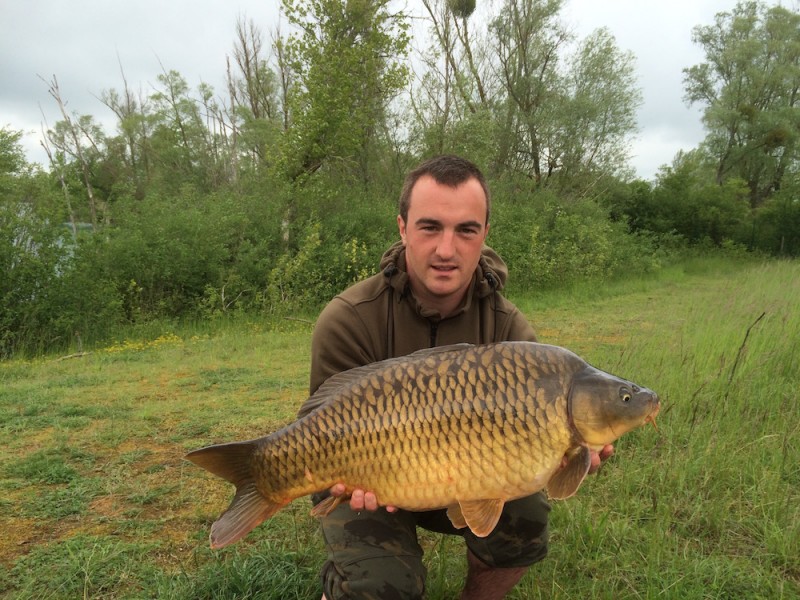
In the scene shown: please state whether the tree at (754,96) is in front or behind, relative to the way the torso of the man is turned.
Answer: behind

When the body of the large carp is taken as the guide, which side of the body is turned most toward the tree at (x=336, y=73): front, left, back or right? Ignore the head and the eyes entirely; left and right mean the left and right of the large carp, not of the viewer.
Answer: left

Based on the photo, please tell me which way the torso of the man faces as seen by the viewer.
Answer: toward the camera

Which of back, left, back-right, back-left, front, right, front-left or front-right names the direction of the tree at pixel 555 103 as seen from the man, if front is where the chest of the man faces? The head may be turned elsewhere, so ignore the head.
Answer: back

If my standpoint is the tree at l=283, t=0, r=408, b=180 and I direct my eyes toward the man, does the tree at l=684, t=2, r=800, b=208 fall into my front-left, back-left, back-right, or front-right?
back-left

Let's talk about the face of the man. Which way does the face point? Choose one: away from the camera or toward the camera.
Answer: toward the camera

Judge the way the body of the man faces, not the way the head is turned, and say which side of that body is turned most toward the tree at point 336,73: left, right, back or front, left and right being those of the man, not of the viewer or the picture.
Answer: back

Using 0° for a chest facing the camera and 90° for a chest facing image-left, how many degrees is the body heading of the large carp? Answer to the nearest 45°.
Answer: approximately 270°
